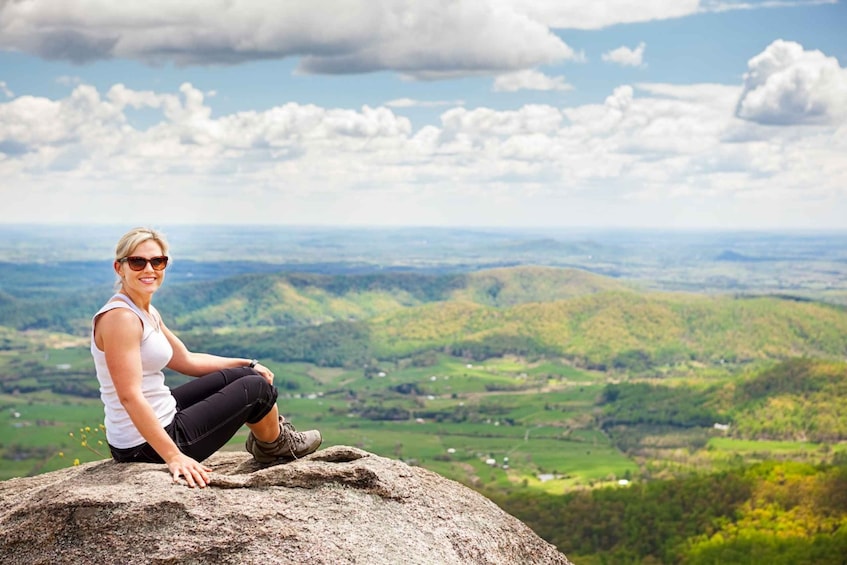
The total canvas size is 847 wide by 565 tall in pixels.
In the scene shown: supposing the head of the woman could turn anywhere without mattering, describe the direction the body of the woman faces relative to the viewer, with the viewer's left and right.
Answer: facing to the right of the viewer
